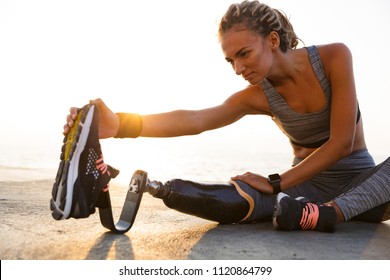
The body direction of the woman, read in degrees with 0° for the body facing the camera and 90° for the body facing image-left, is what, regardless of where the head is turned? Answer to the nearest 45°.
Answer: approximately 45°
